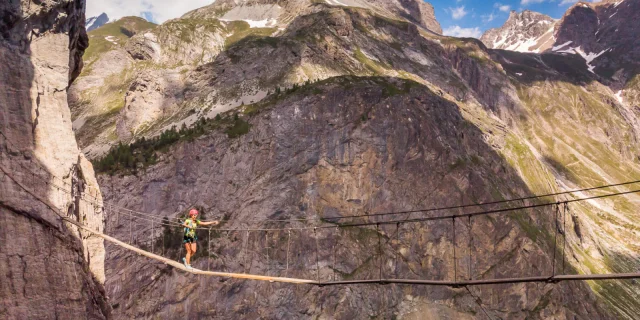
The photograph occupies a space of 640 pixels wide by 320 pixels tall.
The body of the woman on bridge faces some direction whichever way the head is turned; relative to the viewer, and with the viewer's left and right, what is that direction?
facing the viewer and to the right of the viewer
